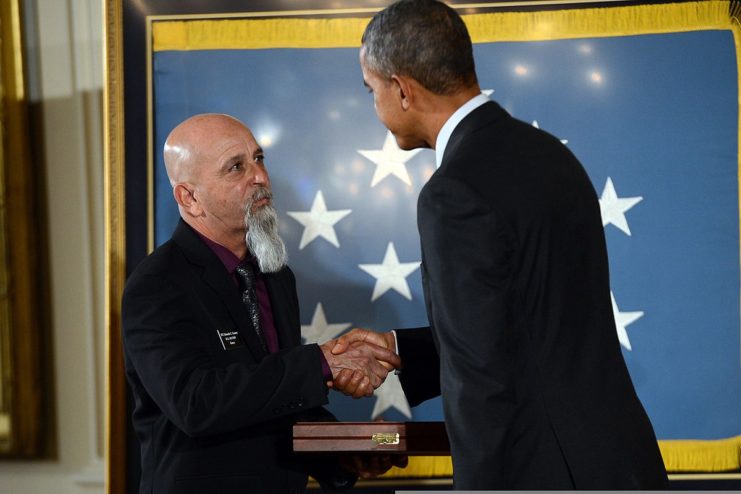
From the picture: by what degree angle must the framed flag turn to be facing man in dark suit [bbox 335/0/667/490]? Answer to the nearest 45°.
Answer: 0° — it already faces them

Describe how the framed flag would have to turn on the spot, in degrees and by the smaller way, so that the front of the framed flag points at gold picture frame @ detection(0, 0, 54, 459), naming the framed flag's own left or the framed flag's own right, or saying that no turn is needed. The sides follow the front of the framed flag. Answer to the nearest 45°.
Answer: approximately 90° to the framed flag's own right

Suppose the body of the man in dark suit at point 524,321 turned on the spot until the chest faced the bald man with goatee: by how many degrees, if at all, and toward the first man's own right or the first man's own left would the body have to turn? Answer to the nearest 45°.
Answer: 0° — they already face them

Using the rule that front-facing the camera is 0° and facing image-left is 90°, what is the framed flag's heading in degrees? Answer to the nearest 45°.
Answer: approximately 0°

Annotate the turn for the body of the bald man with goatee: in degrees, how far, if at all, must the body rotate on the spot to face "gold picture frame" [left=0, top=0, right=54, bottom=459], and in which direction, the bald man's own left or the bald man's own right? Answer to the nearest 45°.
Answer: approximately 180°

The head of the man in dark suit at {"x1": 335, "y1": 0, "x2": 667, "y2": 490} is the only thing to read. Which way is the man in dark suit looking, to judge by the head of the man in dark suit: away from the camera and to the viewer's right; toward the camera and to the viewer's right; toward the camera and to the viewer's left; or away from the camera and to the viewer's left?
away from the camera and to the viewer's left

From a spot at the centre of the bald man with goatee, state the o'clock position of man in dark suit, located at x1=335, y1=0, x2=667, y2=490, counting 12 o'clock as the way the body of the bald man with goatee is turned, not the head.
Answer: The man in dark suit is roughly at 12 o'clock from the bald man with goatee.

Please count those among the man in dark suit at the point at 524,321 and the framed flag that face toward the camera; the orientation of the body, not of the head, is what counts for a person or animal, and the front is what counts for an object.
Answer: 1

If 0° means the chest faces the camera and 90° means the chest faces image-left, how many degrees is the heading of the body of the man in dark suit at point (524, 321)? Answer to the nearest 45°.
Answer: approximately 135°

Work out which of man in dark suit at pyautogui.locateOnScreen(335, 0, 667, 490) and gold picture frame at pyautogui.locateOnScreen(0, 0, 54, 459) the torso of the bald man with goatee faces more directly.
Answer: the man in dark suit

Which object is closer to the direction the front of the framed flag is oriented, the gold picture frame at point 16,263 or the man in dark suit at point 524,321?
the man in dark suit
